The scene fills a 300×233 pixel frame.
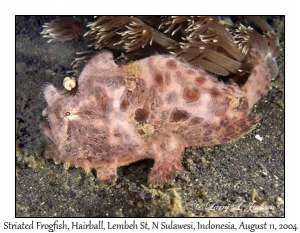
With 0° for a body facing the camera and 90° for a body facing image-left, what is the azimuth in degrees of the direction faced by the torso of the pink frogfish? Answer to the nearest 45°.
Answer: approximately 90°
